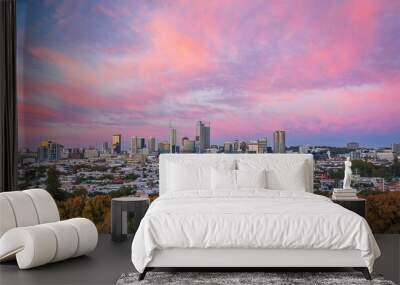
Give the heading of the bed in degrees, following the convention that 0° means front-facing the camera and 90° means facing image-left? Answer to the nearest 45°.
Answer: approximately 0°

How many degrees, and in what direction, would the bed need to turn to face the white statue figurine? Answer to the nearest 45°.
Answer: approximately 135° to its left

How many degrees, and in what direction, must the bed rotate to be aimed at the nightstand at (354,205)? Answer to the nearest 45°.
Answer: approximately 135° to its left
